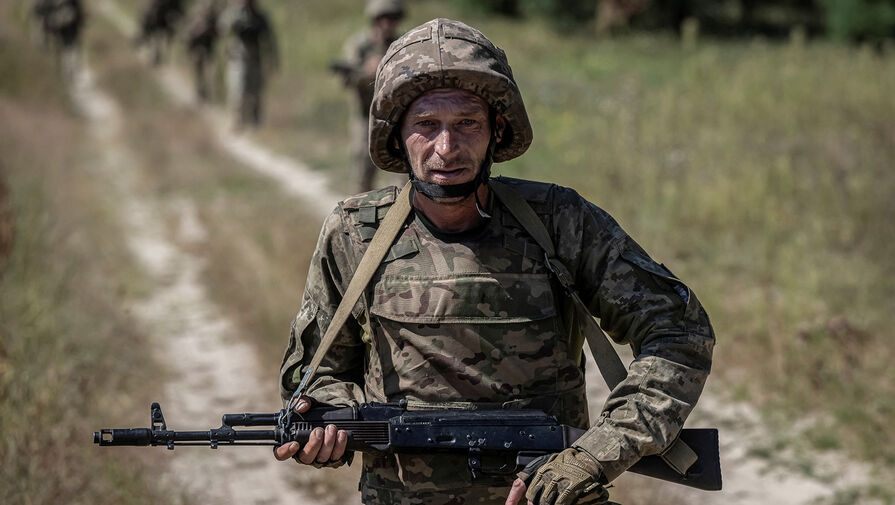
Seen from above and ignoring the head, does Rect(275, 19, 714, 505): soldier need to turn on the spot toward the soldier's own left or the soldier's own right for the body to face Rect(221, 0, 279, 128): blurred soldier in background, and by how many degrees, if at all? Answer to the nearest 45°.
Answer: approximately 180°

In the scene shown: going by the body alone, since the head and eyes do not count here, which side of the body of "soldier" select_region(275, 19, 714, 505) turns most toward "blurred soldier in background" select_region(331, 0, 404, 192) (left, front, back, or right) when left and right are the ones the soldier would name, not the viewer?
back

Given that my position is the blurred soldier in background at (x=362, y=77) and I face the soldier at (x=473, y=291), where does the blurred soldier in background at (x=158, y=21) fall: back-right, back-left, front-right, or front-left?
back-right

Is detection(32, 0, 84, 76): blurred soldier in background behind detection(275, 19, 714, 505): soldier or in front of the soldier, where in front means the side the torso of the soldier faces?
behind

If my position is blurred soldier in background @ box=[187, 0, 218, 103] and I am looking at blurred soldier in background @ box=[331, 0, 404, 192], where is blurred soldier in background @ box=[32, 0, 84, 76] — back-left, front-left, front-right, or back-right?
back-right

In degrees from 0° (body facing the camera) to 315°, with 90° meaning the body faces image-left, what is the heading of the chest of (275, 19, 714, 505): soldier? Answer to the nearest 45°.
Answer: approximately 0°

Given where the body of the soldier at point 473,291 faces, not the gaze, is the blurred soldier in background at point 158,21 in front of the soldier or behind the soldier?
behind
